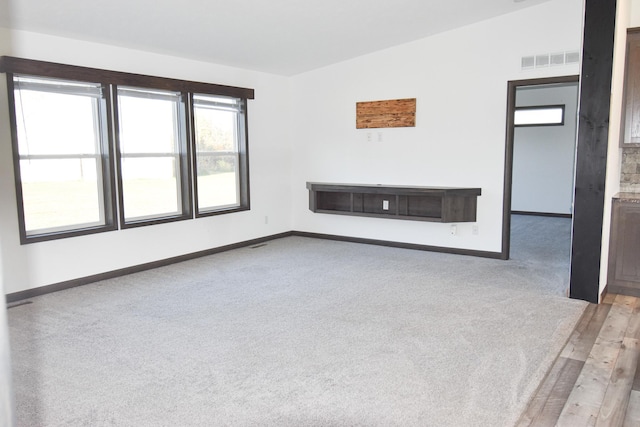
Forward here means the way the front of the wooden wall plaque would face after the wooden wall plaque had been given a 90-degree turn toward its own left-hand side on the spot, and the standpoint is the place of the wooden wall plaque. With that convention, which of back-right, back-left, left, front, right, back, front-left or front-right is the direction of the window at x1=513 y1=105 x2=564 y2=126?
left

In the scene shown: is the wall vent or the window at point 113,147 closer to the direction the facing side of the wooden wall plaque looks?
the window

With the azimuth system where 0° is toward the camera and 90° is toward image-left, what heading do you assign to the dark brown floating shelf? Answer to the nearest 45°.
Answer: approximately 45°

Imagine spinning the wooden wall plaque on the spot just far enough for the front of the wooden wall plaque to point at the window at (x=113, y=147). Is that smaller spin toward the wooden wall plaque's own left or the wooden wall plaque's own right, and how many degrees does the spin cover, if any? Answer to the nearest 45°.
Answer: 0° — it already faces it

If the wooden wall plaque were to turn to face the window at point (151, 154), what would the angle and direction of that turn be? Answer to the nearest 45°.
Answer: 0° — it already faces it

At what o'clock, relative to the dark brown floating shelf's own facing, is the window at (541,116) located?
The window is roughly at 6 o'clock from the dark brown floating shelf.
